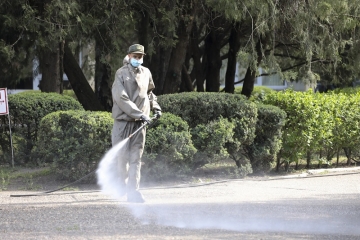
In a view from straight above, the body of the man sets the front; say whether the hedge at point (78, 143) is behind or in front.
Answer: behind

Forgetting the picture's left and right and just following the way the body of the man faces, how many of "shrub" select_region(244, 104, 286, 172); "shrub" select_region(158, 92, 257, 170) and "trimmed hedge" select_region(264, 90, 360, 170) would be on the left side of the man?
3

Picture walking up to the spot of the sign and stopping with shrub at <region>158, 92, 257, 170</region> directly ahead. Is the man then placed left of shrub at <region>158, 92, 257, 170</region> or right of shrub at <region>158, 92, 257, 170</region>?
right

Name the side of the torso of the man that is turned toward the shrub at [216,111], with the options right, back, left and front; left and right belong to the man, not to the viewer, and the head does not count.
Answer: left

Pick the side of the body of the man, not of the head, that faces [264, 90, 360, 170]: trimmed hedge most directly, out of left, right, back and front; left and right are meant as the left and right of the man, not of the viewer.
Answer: left
